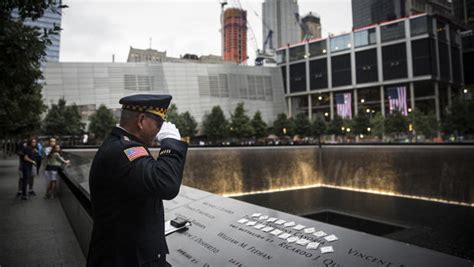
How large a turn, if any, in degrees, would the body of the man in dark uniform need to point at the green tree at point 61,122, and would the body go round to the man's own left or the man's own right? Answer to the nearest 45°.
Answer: approximately 90° to the man's own left

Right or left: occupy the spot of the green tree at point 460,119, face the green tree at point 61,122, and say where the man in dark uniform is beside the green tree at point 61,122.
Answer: left

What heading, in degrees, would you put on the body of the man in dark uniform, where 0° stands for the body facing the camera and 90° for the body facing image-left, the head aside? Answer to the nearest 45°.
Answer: approximately 270°

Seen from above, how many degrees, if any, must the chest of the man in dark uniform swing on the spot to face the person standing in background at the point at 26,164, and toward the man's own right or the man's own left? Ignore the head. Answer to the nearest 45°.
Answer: approximately 90° to the man's own left

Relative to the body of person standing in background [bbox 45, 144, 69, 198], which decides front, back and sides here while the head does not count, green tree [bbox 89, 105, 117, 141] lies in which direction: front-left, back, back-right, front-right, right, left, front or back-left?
left

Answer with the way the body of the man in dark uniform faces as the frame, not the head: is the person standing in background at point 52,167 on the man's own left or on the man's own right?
on the man's own left

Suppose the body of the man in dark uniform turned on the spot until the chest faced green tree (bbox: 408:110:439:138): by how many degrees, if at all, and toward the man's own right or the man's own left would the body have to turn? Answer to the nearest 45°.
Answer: approximately 45° to the man's own left
